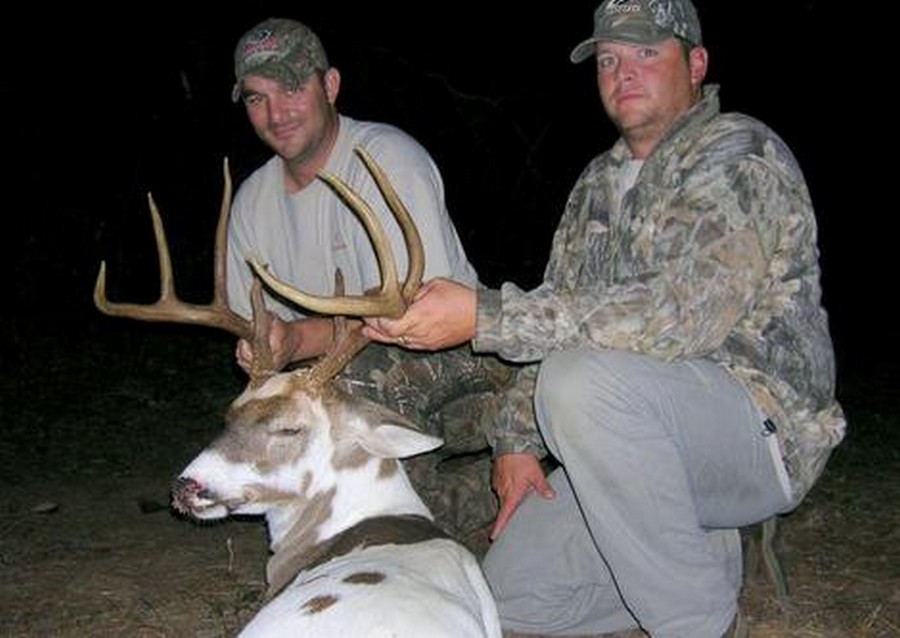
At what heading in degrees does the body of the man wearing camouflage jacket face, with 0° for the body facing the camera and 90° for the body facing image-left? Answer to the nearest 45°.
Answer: approximately 45°

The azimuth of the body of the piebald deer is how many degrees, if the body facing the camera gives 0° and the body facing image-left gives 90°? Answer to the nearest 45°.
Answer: approximately 90°
